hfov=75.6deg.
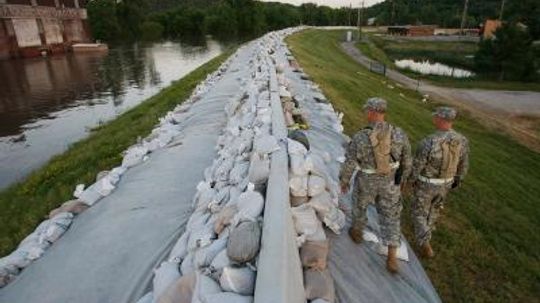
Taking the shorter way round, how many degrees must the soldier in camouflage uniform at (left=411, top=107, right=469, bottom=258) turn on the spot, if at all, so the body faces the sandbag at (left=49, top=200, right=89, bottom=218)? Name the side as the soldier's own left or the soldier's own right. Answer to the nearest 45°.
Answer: approximately 90° to the soldier's own left

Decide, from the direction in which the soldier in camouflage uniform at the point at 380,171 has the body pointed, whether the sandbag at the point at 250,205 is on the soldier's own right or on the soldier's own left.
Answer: on the soldier's own left

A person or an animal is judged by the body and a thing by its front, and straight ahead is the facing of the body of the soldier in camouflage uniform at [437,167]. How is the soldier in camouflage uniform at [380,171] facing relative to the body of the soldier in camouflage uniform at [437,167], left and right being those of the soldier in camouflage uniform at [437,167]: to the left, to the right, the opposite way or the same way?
the same way

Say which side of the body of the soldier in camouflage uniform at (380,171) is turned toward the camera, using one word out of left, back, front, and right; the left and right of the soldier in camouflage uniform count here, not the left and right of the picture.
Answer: back

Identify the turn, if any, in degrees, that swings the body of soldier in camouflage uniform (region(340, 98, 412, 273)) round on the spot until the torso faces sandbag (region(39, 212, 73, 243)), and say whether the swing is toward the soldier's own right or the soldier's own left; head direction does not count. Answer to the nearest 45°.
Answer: approximately 90° to the soldier's own left

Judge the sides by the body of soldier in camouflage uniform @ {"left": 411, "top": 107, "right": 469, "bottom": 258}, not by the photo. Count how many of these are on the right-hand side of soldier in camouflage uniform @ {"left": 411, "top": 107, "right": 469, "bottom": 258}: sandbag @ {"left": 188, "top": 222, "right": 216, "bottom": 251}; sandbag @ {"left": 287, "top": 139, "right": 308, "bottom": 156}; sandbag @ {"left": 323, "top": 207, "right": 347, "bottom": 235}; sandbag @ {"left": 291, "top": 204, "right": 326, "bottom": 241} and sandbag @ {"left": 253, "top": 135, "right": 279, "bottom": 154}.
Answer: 0

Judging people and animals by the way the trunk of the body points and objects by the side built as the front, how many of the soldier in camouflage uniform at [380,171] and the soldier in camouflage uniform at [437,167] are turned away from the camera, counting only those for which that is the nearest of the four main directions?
2

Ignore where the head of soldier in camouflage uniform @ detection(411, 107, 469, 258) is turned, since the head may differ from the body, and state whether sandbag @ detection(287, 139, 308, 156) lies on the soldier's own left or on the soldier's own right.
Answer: on the soldier's own left

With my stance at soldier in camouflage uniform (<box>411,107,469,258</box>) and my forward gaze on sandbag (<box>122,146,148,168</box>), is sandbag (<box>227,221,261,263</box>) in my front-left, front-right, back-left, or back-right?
front-left

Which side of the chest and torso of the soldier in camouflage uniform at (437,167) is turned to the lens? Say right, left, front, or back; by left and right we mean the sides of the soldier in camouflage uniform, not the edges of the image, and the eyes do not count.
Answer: back

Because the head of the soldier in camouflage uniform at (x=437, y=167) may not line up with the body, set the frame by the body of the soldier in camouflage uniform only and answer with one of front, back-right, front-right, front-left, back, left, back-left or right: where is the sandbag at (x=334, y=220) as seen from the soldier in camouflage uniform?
back-left

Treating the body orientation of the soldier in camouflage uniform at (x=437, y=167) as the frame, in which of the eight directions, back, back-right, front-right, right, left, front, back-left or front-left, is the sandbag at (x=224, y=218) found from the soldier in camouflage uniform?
back-left

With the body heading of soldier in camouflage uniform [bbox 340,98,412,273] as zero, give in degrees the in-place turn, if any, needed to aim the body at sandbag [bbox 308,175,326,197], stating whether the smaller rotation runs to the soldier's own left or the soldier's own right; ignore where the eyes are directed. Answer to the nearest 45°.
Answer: approximately 90° to the soldier's own left

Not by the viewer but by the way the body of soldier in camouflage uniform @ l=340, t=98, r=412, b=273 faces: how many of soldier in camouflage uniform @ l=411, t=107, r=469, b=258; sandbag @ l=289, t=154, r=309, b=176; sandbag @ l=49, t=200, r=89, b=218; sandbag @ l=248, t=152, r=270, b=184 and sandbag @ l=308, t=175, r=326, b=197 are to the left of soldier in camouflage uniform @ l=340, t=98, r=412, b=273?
4
